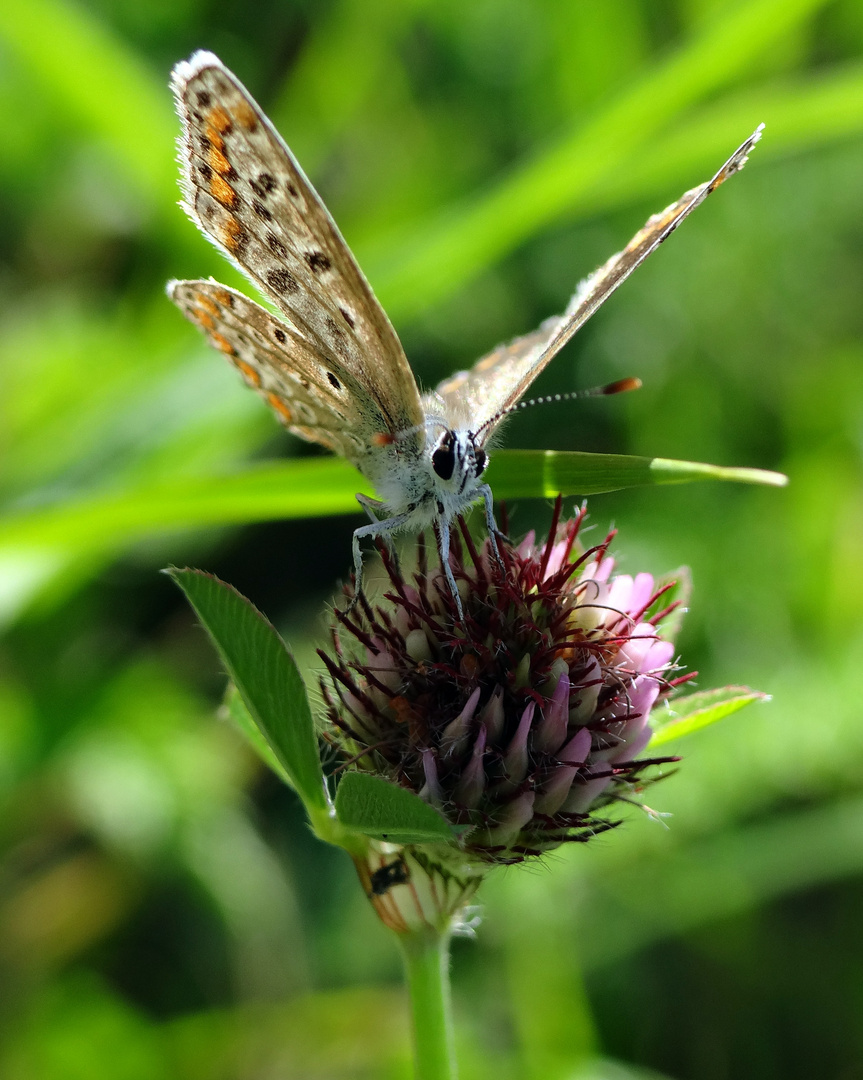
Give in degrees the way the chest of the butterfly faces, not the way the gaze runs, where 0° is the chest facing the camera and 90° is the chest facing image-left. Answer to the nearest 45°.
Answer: approximately 315°
